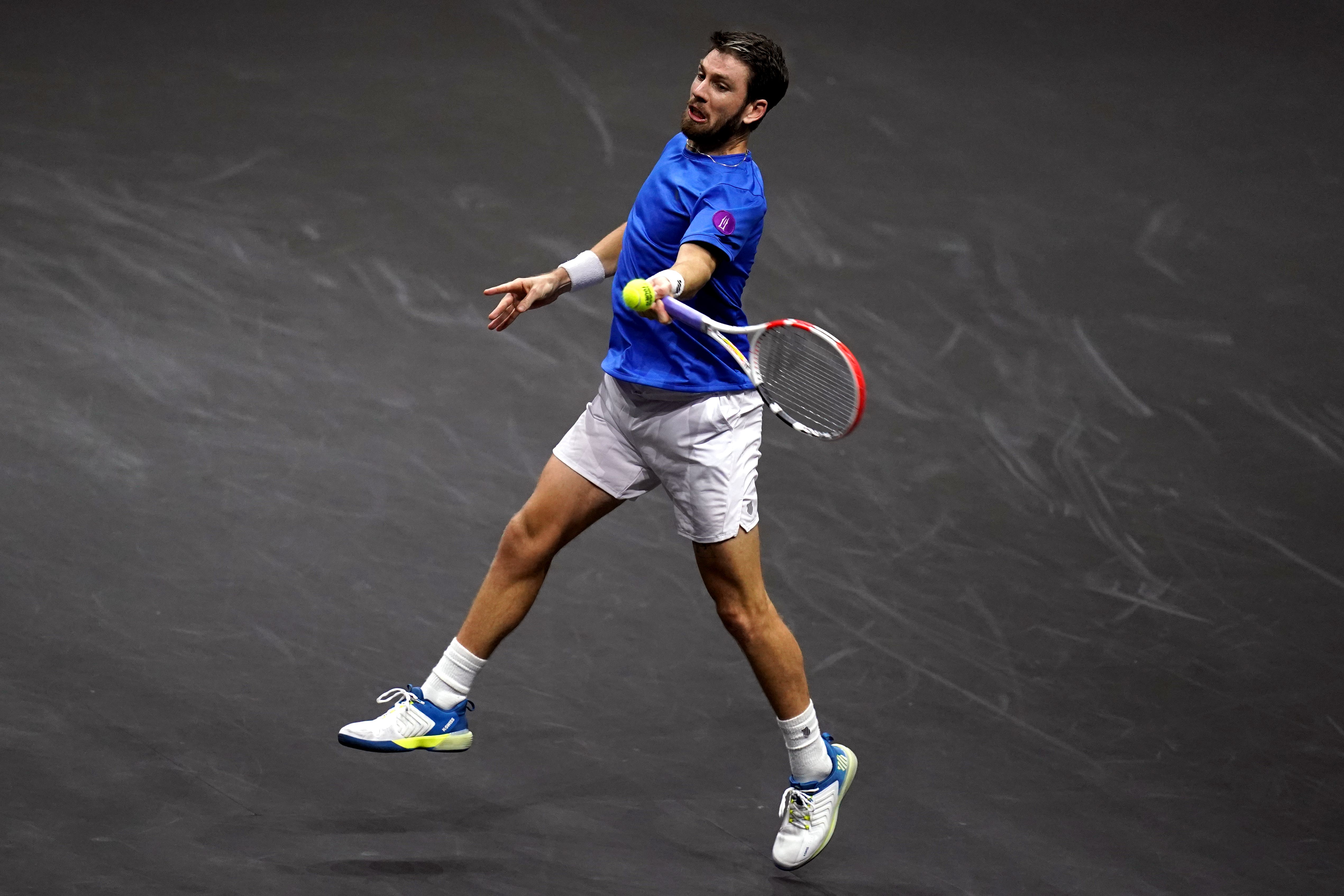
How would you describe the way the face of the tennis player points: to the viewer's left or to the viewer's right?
to the viewer's left

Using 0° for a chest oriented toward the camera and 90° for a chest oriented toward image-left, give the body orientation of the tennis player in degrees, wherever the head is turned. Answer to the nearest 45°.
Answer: approximately 45°
